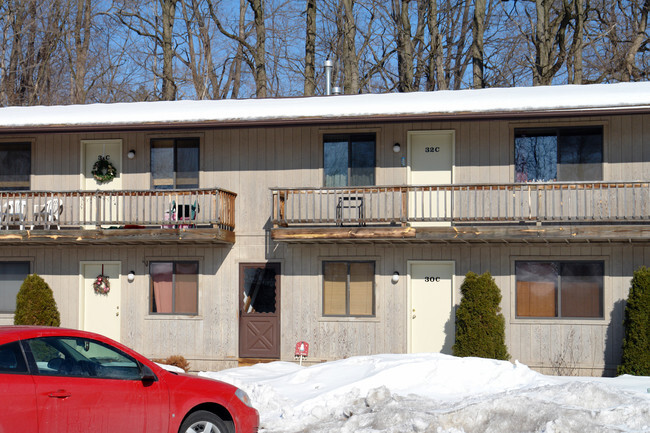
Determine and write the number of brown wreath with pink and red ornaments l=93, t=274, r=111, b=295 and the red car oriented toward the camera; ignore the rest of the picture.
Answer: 1

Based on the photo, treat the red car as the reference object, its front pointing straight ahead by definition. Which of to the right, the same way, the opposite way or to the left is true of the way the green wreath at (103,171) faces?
to the right

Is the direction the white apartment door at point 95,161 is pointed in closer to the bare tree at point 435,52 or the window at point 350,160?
the window

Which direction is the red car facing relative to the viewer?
to the viewer's right

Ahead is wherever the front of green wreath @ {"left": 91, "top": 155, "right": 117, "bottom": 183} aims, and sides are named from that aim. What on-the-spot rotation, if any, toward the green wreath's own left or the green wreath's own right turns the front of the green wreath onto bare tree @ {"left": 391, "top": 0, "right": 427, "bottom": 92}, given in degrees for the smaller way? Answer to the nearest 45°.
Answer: approximately 135° to the green wreath's own left

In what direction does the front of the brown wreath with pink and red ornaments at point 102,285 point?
toward the camera

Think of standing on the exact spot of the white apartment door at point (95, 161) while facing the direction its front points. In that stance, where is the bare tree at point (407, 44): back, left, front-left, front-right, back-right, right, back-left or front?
back-left

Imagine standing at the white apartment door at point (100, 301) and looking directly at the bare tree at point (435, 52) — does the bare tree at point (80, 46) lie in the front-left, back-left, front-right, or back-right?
front-left

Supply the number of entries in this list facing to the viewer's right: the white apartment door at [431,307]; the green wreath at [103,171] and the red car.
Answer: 1

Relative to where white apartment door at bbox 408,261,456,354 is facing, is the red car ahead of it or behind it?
ahead

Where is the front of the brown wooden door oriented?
toward the camera

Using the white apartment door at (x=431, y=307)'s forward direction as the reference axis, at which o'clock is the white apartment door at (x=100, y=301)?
the white apartment door at (x=100, y=301) is roughly at 3 o'clock from the white apartment door at (x=431, y=307).

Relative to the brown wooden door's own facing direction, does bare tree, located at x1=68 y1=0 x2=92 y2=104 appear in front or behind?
behind

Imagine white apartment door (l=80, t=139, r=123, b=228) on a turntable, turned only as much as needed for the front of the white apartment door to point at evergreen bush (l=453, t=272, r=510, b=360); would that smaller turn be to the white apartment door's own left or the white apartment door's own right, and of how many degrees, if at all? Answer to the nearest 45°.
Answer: approximately 45° to the white apartment door's own left

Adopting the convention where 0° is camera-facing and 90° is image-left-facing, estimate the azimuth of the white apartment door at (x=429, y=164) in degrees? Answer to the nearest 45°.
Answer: approximately 0°

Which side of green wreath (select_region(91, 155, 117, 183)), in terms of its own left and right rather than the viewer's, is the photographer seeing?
front

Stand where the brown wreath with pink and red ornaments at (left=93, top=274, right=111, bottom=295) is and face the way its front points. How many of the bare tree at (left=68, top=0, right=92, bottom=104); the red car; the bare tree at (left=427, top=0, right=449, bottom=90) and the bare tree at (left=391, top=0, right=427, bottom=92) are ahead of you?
1

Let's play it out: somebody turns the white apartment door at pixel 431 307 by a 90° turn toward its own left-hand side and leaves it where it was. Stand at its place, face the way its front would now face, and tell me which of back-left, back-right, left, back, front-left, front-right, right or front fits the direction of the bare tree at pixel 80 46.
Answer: back-left

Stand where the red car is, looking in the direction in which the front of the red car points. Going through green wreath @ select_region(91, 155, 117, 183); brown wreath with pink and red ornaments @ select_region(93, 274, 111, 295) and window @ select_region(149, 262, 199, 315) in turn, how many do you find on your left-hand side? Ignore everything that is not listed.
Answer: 3

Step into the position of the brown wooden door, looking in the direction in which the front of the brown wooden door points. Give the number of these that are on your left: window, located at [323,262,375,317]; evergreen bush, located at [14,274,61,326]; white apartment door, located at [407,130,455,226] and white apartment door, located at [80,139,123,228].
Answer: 2
